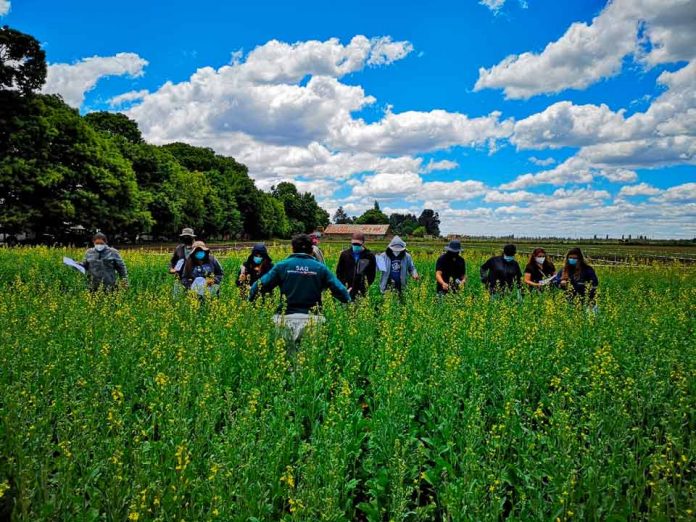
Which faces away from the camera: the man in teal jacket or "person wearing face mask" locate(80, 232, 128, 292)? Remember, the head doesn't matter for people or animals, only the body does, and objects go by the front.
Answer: the man in teal jacket

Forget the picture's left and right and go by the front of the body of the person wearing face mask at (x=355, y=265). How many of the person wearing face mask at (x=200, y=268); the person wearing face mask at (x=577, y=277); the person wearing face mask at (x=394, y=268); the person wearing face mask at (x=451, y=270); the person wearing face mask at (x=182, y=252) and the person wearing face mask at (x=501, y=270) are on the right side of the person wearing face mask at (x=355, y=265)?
2

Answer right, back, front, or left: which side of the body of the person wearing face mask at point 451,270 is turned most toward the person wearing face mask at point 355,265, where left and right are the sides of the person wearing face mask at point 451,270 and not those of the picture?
right

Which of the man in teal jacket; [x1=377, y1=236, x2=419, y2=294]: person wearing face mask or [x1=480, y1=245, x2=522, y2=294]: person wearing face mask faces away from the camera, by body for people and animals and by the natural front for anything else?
the man in teal jacket

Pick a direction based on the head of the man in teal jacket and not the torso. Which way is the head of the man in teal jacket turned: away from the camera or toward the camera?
away from the camera

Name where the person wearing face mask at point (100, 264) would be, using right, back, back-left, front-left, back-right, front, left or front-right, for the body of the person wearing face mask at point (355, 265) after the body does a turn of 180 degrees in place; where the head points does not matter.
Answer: left

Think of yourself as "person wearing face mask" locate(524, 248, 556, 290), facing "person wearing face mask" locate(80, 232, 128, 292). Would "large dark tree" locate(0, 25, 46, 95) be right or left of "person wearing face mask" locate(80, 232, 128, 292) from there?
right

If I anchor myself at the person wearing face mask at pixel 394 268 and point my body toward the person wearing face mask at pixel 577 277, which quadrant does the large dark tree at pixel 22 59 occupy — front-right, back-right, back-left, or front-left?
back-left

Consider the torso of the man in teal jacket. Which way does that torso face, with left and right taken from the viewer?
facing away from the viewer
